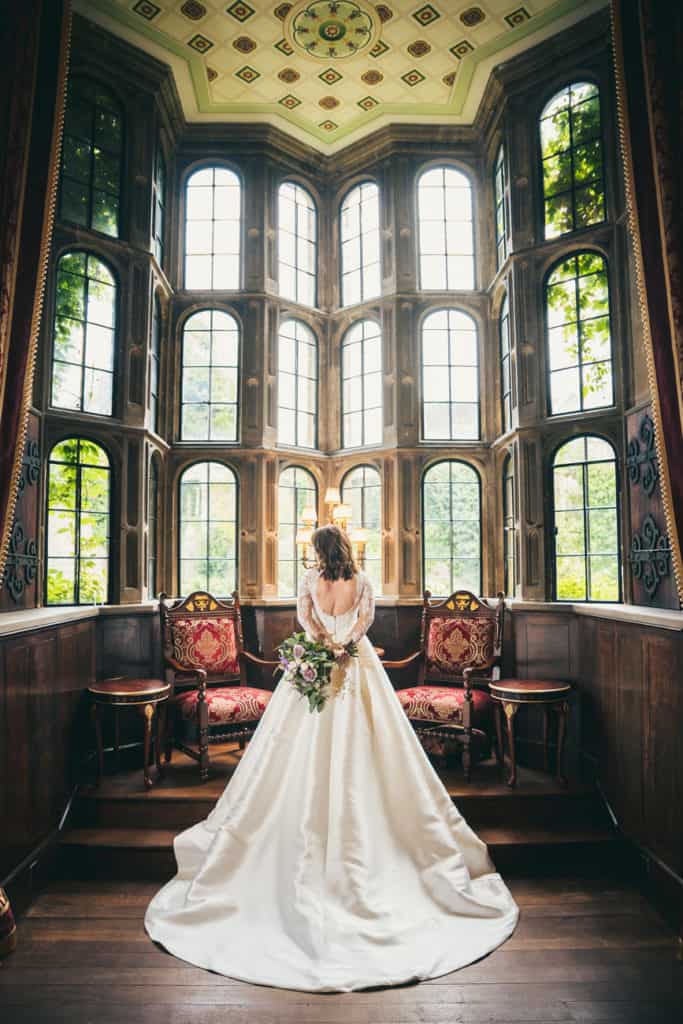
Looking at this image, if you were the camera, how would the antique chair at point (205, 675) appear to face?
facing the viewer and to the right of the viewer

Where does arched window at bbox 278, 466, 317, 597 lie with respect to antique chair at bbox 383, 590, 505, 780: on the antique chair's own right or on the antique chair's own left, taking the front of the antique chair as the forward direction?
on the antique chair's own right

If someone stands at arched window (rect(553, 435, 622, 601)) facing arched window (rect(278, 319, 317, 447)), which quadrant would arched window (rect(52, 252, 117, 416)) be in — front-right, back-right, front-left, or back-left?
front-left

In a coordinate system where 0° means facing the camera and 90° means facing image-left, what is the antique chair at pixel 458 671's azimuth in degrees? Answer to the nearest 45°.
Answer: approximately 45°

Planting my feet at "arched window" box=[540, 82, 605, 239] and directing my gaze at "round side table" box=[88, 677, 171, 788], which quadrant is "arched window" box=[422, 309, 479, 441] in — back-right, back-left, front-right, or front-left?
front-right

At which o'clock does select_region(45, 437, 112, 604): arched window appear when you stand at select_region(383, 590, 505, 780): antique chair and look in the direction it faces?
The arched window is roughly at 1 o'clock from the antique chair.

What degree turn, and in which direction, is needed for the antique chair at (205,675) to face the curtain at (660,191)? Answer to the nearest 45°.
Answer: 0° — it already faces it

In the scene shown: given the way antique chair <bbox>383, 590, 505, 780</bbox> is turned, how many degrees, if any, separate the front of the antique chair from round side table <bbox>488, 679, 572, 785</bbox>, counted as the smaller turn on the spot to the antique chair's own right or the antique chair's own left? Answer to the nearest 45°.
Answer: approximately 90° to the antique chair's own left
